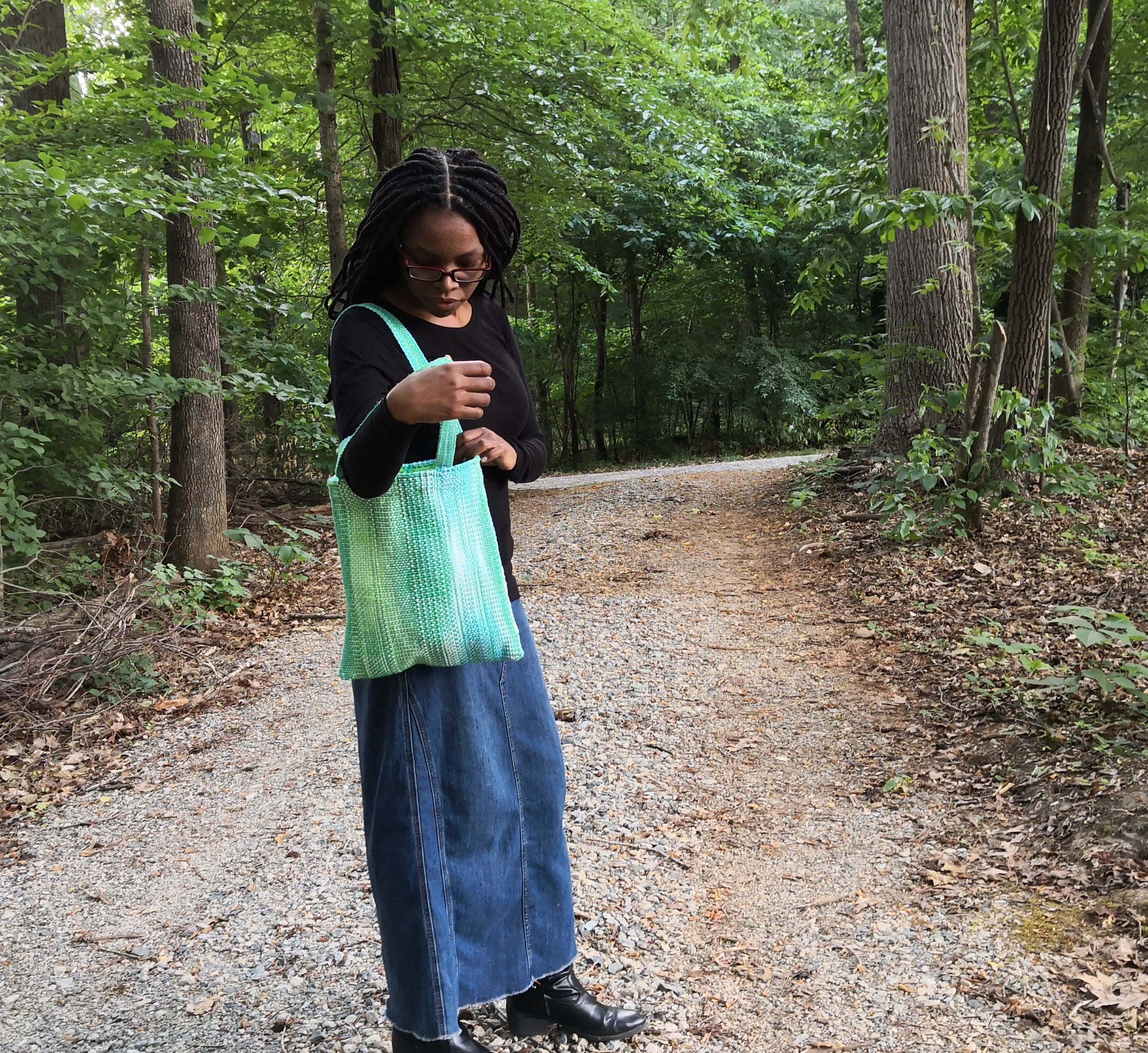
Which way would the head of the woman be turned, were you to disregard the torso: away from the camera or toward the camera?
toward the camera

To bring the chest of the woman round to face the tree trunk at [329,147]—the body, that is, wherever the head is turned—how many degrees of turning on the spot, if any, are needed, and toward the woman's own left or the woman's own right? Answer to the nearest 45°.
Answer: approximately 135° to the woman's own left

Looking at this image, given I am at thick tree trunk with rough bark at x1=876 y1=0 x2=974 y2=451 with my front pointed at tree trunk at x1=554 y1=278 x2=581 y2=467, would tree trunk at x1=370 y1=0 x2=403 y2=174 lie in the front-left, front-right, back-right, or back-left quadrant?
front-left

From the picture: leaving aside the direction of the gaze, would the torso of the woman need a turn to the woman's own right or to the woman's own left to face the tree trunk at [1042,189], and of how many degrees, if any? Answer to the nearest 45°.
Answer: approximately 90° to the woman's own left

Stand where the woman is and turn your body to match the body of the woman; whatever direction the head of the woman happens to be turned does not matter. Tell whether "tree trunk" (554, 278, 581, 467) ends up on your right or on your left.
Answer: on your left

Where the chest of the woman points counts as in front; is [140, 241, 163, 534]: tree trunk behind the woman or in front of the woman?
behind

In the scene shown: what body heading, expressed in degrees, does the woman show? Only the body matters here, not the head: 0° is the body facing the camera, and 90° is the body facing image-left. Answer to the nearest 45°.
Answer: approximately 315°

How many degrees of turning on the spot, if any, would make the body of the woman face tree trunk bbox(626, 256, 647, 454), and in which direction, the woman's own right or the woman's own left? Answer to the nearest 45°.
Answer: approximately 135° to the woman's own left

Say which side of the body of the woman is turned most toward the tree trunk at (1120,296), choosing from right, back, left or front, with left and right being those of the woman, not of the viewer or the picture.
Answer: left
